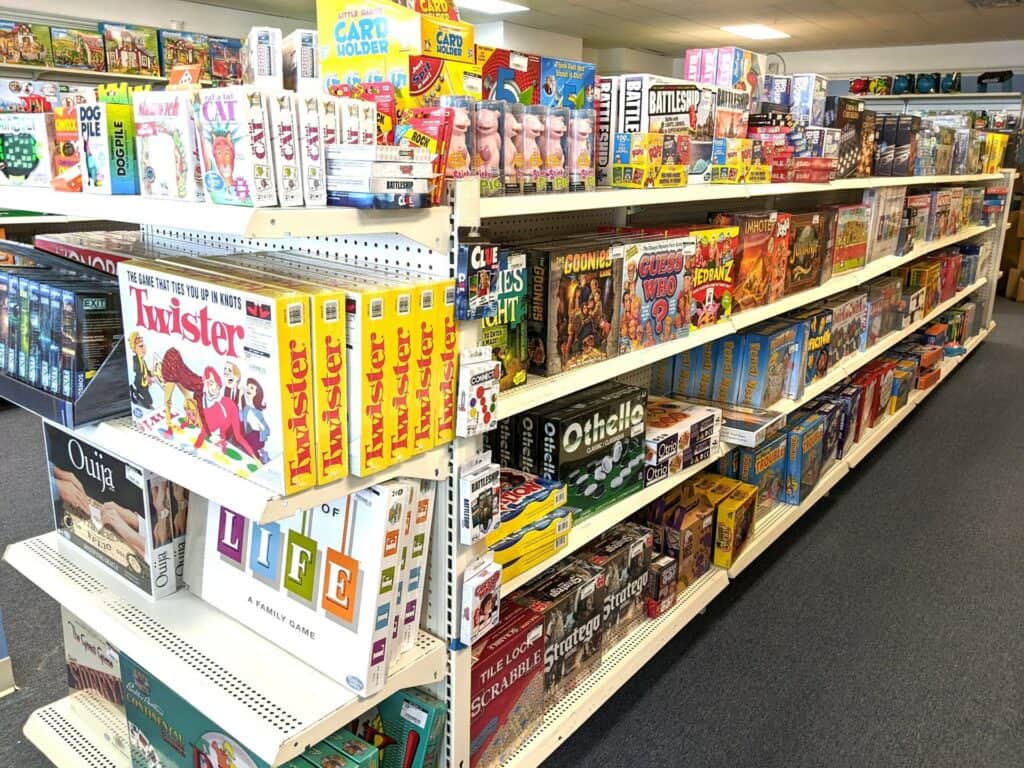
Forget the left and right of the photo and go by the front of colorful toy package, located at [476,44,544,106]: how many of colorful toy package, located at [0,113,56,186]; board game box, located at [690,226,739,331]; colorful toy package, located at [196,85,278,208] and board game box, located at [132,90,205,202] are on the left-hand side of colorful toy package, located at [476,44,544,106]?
1

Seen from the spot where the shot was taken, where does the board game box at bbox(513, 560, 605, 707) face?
facing the viewer and to the right of the viewer

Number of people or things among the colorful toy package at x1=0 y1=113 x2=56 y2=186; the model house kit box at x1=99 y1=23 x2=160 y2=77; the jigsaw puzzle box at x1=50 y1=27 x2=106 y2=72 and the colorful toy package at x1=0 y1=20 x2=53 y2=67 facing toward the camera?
4

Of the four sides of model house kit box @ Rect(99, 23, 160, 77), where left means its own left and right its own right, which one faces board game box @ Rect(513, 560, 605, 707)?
front

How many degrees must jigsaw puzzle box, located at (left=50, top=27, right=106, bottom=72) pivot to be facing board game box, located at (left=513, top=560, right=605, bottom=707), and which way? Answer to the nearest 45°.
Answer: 0° — it already faces it

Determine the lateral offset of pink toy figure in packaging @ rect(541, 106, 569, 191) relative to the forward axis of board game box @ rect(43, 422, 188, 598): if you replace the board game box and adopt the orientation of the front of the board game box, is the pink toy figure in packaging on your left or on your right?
on your left

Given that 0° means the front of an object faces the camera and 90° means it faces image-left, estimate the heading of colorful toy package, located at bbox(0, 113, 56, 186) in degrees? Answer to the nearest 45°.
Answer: approximately 0°

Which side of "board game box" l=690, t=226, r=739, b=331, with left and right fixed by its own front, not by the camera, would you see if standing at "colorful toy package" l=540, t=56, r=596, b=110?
right

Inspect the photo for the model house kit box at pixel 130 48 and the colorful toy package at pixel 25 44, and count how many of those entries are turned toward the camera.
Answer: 2

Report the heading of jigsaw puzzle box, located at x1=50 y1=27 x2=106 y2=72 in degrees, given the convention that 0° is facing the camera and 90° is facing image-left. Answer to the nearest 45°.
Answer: approximately 0°

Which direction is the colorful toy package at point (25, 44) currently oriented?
toward the camera

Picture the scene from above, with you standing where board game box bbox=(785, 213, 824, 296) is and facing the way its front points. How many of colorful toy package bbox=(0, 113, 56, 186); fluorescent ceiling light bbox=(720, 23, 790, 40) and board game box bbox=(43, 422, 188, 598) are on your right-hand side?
2
